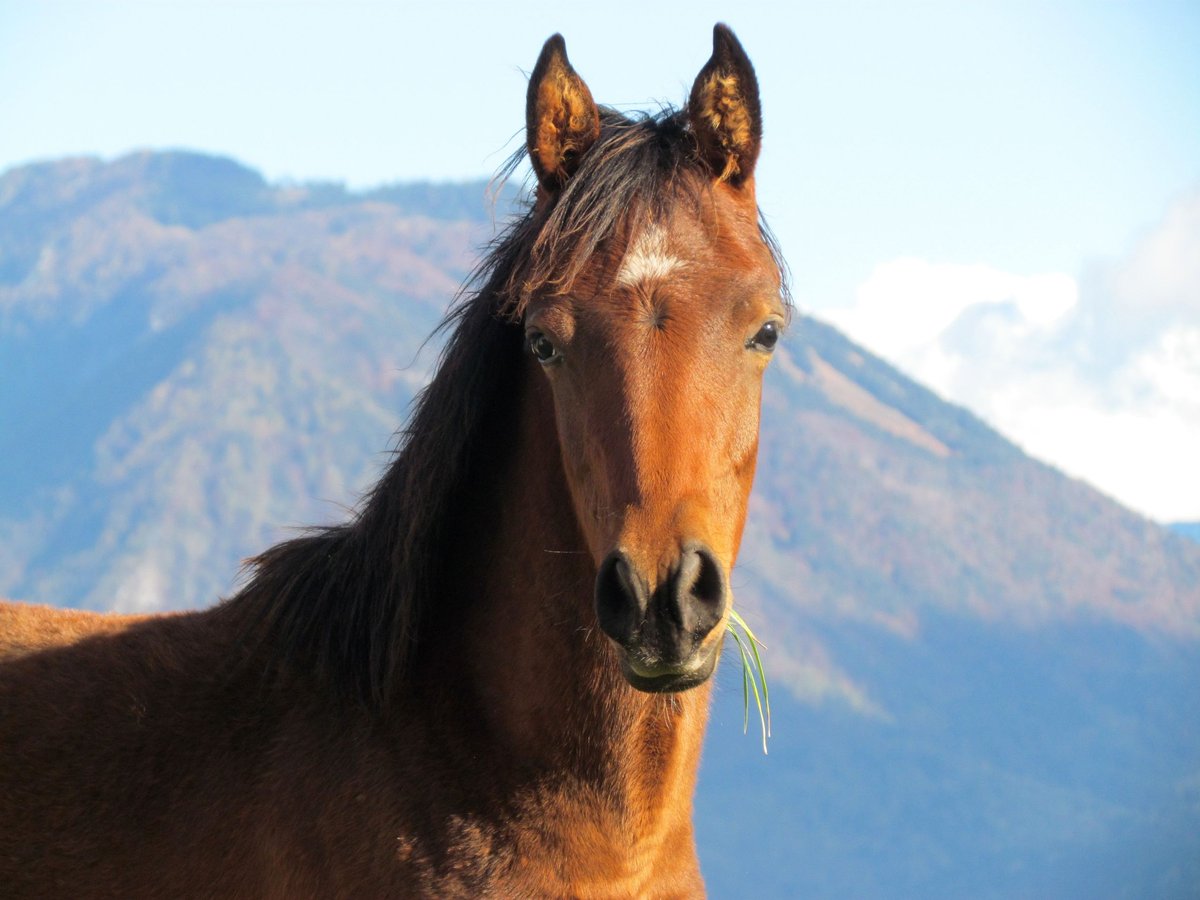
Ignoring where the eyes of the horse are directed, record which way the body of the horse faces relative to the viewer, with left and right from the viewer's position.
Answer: facing the viewer and to the right of the viewer
